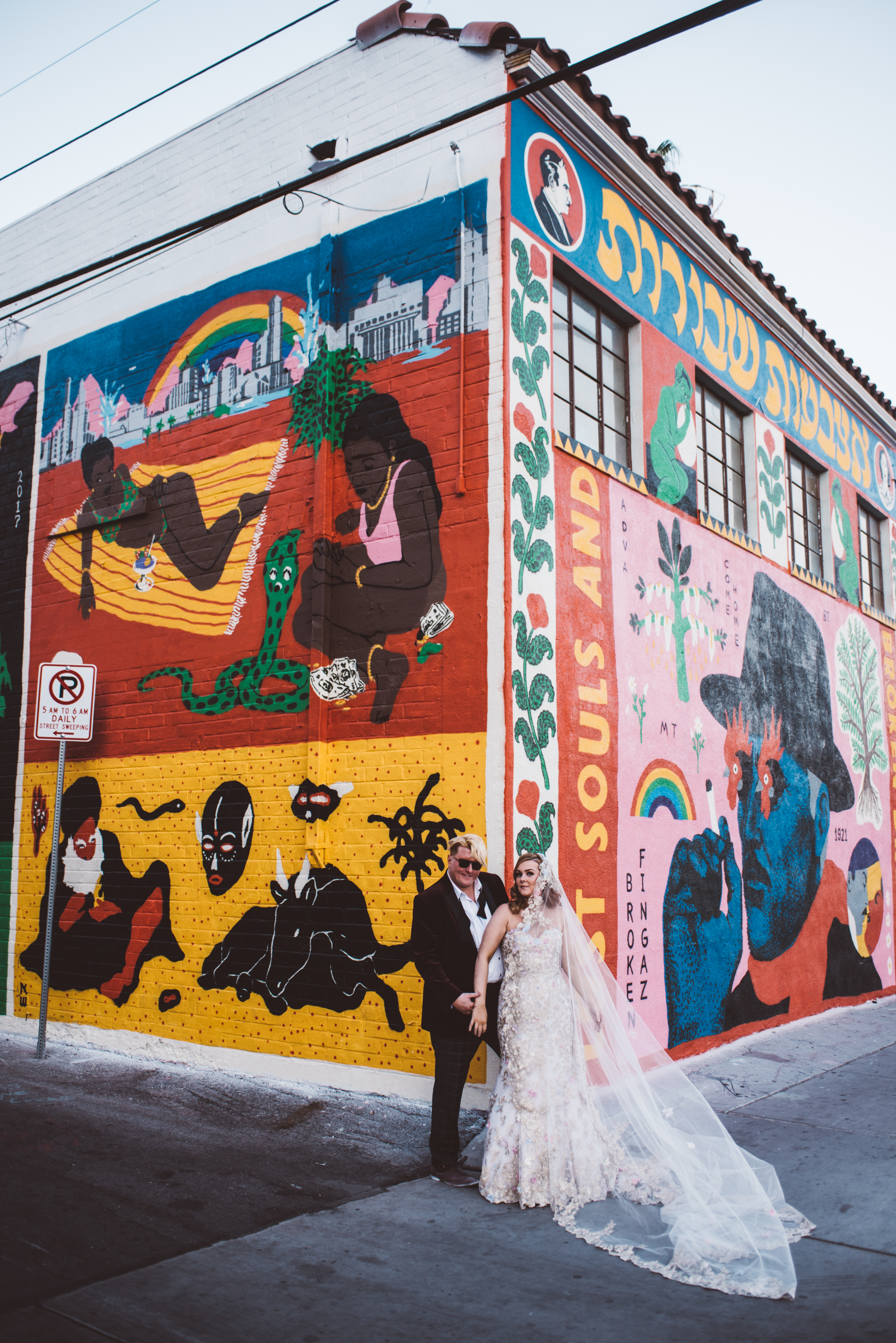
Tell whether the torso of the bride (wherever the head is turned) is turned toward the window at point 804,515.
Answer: no

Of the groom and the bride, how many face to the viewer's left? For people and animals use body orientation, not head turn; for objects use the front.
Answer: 0

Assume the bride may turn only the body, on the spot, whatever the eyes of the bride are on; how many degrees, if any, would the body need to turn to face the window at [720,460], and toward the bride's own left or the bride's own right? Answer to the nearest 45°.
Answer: approximately 180°

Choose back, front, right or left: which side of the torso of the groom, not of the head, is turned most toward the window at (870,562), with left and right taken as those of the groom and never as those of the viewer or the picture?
left

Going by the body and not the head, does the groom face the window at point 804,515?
no

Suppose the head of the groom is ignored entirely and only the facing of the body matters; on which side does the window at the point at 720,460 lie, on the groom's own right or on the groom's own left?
on the groom's own left

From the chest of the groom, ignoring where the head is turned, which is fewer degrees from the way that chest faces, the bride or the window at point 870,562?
the bride

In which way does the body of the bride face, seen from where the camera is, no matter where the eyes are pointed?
toward the camera

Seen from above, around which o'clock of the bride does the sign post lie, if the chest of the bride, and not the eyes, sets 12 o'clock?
The sign post is roughly at 4 o'clock from the bride.
